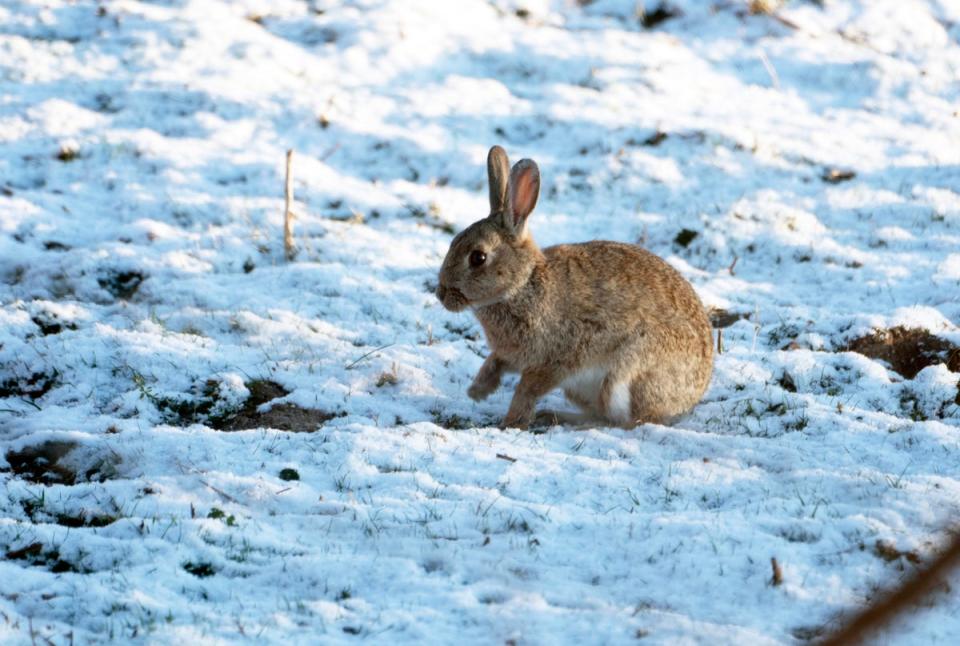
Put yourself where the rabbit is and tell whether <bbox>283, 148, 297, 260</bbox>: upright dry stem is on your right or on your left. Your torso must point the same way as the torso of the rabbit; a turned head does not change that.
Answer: on your right

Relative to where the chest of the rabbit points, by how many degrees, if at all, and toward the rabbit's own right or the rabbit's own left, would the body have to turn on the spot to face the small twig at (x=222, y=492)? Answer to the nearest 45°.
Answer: approximately 45° to the rabbit's own left

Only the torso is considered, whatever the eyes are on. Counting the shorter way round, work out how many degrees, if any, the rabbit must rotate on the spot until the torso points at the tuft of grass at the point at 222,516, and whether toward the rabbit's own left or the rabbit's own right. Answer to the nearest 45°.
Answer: approximately 45° to the rabbit's own left

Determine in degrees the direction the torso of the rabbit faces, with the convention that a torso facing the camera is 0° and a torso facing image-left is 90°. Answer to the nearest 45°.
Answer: approximately 90°

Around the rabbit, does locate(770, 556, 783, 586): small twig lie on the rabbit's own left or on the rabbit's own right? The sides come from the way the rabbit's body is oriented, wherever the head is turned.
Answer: on the rabbit's own left

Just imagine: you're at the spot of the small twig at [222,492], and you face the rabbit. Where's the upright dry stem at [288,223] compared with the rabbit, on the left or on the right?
left
